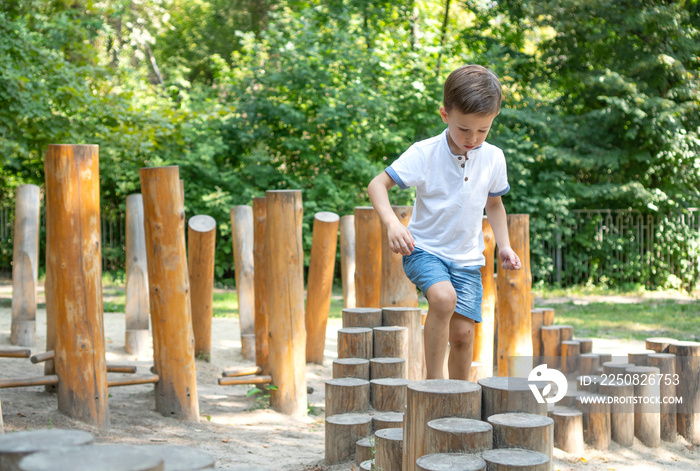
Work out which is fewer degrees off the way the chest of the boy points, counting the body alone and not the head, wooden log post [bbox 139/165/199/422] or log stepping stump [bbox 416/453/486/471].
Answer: the log stepping stump

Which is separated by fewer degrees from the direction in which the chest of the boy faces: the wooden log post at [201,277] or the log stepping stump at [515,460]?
the log stepping stump

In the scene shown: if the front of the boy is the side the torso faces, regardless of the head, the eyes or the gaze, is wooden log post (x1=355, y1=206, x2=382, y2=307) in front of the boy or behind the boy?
behind

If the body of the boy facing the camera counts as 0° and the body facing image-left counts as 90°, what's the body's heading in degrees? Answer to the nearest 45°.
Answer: approximately 315°

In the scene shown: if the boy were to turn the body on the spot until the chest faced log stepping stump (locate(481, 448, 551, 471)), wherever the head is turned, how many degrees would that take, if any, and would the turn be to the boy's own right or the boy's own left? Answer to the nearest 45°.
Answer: approximately 45° to the boy's own right

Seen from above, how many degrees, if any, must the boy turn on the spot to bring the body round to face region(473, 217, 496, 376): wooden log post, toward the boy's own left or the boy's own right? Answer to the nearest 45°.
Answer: approximately 135° to the boy's own left
